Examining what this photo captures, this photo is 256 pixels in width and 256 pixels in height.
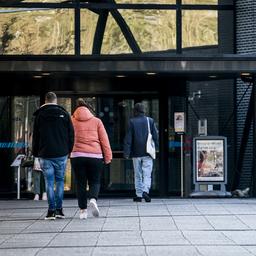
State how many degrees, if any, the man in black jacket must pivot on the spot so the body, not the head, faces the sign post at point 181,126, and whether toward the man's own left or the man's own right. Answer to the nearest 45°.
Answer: approximately 45° to the man's own right

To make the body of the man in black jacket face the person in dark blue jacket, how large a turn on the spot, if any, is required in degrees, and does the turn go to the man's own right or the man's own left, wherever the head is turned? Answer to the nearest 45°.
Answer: approximately 45° to the man's own right

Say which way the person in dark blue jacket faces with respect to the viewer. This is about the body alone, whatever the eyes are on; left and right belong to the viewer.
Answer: facing away from the viewer

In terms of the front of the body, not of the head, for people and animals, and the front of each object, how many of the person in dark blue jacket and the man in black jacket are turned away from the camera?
2

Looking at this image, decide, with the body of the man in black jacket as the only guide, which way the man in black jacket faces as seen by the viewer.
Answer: away from the camera

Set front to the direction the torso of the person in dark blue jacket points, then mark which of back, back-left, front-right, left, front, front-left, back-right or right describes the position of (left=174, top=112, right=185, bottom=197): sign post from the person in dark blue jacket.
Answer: front-right

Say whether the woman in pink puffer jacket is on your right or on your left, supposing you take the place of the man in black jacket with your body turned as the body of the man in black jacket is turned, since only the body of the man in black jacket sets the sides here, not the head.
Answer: on your right

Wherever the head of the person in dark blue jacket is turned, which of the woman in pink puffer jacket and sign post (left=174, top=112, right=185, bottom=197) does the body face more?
the sign post
